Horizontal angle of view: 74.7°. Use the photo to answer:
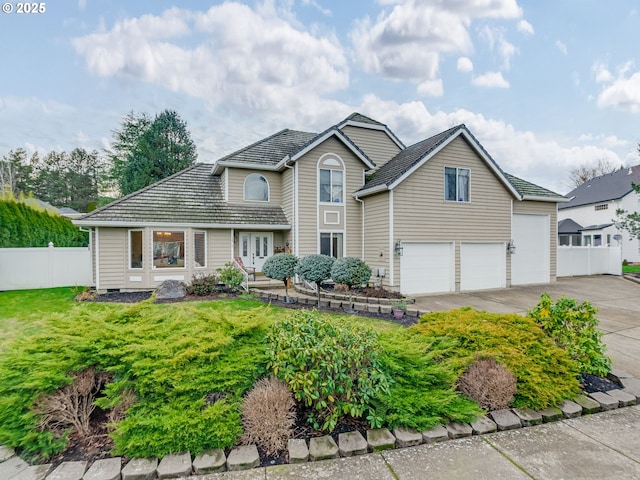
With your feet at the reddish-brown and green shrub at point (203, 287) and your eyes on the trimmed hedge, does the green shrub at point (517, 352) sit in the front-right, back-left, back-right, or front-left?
back-left

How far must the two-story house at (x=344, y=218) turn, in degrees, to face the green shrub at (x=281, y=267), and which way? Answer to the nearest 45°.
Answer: approximately 45° to its right

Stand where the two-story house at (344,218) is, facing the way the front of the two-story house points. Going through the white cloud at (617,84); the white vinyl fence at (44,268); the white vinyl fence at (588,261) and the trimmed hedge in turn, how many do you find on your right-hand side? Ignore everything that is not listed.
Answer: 2

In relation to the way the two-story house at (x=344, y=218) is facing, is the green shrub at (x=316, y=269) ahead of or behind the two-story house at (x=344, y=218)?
ahead

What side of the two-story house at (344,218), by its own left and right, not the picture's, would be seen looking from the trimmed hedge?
right

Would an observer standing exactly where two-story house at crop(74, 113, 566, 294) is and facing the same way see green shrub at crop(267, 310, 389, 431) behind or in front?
in front

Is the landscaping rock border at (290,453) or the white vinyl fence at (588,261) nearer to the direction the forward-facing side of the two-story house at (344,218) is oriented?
the landscaping rock border

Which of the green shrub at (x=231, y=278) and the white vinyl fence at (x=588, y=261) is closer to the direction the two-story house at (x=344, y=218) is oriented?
the green shrub

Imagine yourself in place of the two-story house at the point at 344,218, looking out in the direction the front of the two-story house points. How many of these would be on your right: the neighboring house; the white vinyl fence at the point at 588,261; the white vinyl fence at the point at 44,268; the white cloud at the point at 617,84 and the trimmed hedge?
2

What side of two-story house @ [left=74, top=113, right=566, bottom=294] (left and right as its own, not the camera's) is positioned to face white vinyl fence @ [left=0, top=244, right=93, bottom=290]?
right

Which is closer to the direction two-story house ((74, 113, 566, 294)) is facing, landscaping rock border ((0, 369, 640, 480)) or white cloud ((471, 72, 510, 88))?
the landscaping rock border

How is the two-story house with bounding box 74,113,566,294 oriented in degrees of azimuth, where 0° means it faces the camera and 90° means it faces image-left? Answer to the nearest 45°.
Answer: approximately 0°
